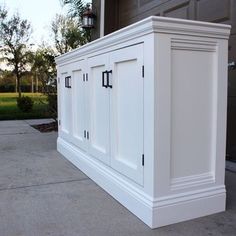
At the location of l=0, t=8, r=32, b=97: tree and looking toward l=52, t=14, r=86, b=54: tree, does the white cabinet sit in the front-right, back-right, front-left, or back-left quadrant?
front-right

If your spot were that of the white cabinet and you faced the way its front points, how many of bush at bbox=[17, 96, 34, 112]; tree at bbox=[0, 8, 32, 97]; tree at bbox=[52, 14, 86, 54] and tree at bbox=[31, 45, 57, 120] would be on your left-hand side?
0

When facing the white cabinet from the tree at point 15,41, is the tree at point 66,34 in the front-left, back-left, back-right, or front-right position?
front-left

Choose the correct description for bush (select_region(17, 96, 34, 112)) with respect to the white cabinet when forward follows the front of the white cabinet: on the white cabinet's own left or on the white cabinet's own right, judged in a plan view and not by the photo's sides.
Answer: on the white cabinet's own right

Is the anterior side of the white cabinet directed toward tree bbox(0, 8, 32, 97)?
no

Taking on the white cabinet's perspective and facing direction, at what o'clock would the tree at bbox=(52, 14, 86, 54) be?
The tree is roughly at 4 o'clock from the white cabinet.

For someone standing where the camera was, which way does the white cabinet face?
facing the viewer and to the left of the viewer
